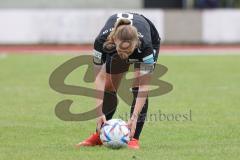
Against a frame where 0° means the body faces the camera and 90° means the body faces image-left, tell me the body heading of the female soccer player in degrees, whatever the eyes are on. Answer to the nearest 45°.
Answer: approximately 0°
